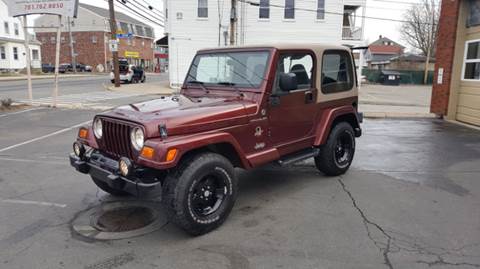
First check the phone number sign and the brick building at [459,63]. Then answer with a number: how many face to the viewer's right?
0

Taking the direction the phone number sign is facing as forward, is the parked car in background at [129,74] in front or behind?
behind

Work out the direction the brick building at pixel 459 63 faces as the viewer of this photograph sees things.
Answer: facing the viewer and to the left of the viewer

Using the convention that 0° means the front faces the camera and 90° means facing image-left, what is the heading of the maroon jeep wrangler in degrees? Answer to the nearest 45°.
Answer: approximately 45°

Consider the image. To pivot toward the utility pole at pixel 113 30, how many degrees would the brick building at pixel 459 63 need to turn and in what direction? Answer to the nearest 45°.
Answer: approximately 45° to its right

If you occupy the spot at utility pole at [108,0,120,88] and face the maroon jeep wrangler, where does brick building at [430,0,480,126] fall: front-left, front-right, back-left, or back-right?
front-left

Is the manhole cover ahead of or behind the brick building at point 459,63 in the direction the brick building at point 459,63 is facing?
ahead

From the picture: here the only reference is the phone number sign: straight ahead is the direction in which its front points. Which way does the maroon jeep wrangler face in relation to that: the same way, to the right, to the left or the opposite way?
to the right

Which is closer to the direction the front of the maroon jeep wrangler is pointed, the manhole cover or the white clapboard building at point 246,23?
the manhole cover

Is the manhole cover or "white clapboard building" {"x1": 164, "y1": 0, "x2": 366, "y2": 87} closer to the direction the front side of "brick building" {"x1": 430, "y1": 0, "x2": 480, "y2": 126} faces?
the manhole cover

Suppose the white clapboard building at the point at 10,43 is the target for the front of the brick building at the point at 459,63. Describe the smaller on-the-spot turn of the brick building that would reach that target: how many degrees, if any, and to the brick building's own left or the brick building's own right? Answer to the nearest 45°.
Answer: approximately 45° to the brick building's own right

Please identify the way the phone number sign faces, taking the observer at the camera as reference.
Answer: facing the viewer

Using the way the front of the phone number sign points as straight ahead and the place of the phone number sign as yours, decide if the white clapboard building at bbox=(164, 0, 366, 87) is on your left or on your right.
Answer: on your left

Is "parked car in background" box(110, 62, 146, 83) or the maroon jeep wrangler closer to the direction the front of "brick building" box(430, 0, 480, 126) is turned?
the maroon jeep wrangler

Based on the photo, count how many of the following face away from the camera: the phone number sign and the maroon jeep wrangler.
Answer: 0

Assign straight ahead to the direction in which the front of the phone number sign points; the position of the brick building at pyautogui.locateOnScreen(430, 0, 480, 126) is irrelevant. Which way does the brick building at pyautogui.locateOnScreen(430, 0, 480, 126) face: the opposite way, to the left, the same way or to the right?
to the right
